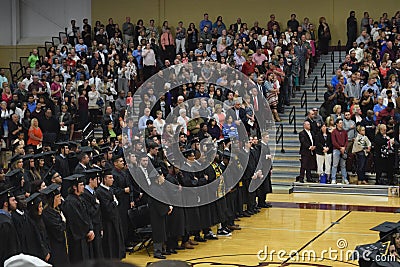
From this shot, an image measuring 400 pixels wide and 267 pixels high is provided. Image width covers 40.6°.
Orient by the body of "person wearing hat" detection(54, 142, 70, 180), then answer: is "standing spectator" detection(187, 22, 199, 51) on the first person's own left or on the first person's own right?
on the first person's own left

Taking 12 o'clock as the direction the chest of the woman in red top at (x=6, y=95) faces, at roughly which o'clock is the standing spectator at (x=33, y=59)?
The standing spectator is roughly at 8 o'clock from the woman in red top.

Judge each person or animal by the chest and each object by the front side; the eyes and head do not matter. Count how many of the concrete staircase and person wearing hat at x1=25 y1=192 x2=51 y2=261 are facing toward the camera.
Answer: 1

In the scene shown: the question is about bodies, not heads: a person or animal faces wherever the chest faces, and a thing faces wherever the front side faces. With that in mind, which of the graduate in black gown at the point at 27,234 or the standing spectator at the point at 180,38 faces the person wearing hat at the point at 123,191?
the standing spectator

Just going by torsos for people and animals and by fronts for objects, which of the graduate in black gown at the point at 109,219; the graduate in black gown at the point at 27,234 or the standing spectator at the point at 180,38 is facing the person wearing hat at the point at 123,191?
the standing spectator

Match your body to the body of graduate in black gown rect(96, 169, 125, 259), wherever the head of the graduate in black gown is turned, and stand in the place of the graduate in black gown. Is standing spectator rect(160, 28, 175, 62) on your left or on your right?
on your left

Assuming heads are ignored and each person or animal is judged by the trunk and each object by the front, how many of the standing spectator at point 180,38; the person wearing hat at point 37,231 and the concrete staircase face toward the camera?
2

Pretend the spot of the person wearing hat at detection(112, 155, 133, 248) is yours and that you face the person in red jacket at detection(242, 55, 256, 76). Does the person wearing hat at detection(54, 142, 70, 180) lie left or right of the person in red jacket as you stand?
left
